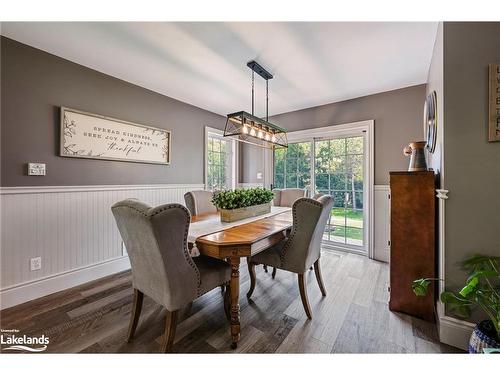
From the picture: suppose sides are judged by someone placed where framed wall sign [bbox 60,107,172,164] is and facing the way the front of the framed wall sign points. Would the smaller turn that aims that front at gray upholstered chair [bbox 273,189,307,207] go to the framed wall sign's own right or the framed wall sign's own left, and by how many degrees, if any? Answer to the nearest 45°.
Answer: approximately 45° to the framed wall sign's own left

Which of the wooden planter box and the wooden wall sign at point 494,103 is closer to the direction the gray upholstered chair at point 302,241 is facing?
the wooden planter box

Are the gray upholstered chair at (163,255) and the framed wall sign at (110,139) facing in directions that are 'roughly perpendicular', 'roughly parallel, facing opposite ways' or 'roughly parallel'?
roughly perpendicular

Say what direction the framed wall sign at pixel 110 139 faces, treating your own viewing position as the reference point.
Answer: facing the viewer and to the right of the viewer

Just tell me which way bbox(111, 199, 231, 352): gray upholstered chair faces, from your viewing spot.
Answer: facing away from the viewer and to the right of the viewer

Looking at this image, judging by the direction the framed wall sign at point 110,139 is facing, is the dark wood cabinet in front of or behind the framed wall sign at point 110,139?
in front

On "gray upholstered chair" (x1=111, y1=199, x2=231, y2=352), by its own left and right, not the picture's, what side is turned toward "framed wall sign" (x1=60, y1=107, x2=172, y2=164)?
left

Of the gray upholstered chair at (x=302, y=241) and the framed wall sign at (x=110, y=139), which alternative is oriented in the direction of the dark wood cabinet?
the framed wall sign

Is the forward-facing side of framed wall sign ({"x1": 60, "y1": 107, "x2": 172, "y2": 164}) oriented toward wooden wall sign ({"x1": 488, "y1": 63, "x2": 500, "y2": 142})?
yes

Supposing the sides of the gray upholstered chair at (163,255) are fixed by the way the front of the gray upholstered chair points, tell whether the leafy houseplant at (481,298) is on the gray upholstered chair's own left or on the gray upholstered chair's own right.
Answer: on the gray upholstered chair's own right

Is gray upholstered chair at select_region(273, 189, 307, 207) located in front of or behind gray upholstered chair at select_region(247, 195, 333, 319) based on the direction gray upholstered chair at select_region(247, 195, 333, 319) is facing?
in front

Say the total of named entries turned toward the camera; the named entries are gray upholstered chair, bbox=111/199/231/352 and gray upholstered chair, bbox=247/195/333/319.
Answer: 0

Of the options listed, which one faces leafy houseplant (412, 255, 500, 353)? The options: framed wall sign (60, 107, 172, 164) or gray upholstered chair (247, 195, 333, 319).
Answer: the framed wall sign

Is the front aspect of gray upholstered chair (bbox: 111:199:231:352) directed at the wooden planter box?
yes

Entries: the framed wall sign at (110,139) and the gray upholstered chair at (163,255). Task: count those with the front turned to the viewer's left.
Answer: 0

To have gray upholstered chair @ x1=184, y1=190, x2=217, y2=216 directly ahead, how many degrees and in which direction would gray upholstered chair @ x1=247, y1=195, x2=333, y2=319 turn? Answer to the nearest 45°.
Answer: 0° — it already faces it

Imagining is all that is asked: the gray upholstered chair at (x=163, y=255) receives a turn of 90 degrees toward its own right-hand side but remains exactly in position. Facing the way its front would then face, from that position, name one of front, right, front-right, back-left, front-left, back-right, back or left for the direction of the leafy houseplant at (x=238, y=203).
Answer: left

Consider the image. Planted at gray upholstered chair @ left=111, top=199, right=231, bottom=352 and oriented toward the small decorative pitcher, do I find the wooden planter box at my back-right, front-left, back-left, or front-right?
front-left

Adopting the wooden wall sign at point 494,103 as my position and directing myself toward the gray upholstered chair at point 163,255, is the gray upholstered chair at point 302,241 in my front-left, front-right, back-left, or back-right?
front-right
